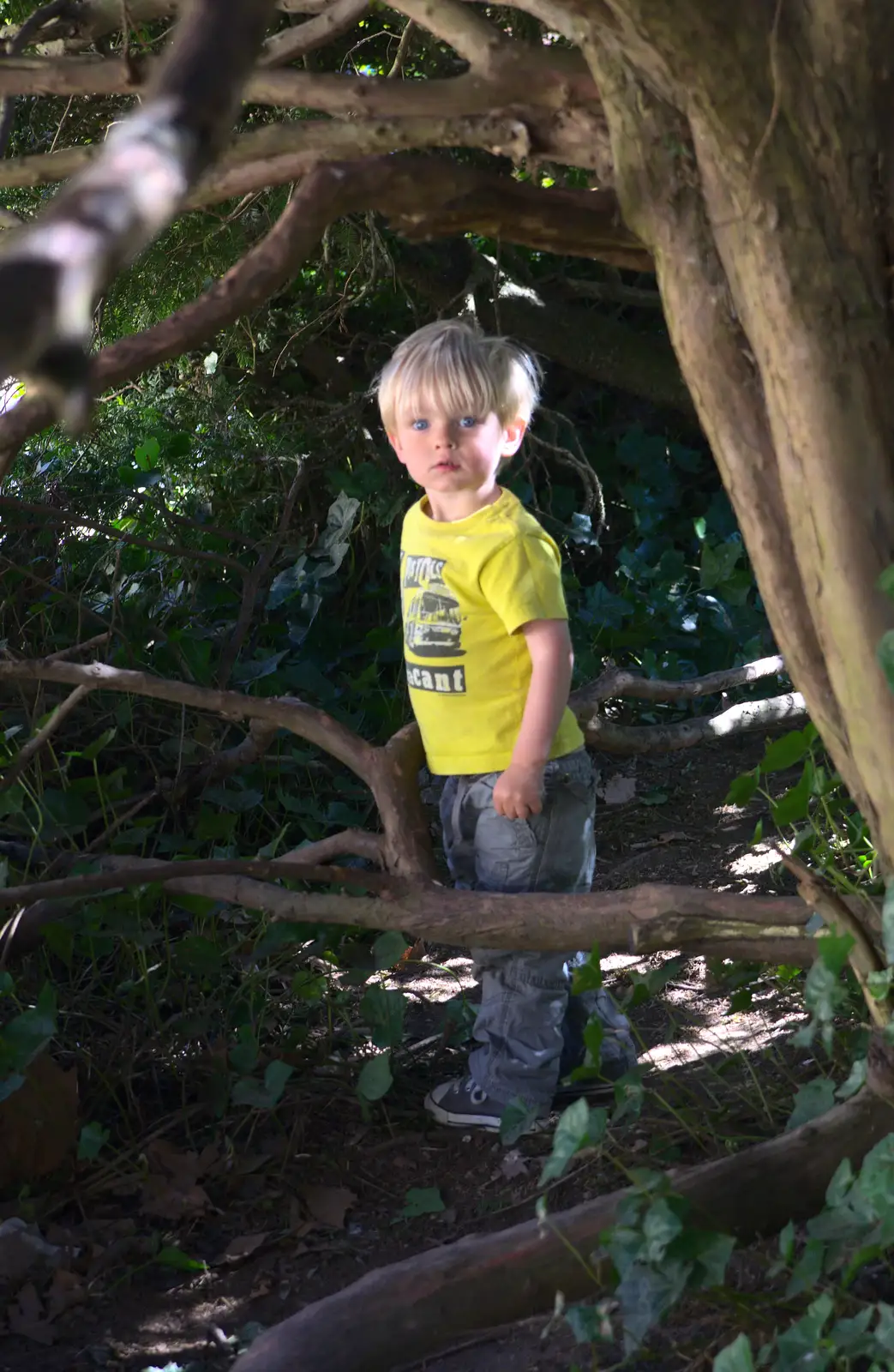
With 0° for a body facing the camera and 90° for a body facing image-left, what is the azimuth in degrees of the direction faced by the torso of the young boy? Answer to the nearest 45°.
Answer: approximately 45°

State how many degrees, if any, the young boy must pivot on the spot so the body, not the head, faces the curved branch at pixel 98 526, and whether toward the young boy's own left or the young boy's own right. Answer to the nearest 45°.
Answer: approximately 90° to the young boy's own right

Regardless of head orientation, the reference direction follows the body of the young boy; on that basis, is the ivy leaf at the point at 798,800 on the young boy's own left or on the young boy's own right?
on the young boy's own left

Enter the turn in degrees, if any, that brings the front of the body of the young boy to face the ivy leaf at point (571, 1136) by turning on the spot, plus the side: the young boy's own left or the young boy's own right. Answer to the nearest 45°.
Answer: approximately 45° to the young boy's own left

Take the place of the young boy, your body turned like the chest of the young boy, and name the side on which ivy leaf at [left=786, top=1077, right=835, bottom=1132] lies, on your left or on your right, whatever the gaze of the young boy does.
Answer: on your left

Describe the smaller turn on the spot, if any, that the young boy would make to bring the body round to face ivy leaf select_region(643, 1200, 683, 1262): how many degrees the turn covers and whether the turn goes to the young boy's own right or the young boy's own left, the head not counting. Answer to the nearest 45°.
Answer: approximately 45° to the young boy's own left
